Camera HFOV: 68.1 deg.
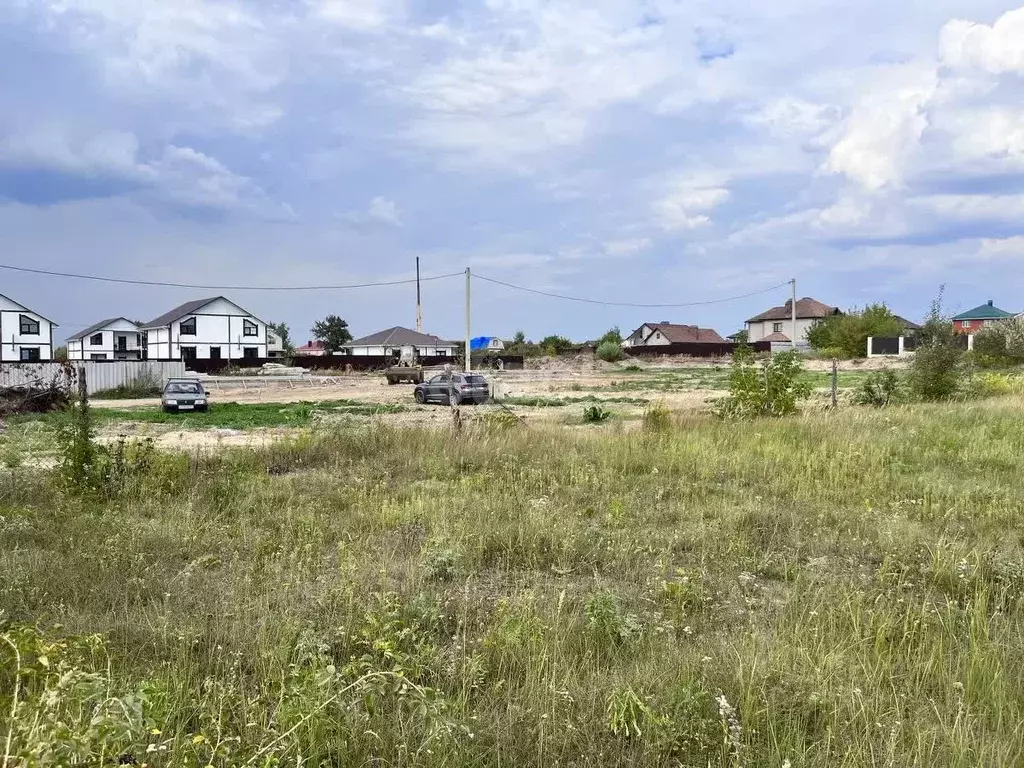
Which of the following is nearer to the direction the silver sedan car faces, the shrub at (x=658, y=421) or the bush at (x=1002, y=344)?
the shrub

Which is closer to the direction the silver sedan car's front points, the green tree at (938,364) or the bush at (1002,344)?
the green tree

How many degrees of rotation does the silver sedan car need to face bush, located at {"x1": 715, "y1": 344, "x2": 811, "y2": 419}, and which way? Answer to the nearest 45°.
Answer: approximately 45° to its left

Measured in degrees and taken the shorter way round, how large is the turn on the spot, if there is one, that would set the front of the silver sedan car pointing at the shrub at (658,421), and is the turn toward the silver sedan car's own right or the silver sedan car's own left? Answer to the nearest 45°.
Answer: approximately 45° to the silver sedan car's own left

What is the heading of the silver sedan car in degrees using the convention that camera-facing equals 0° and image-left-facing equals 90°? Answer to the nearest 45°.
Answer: approximately 0°

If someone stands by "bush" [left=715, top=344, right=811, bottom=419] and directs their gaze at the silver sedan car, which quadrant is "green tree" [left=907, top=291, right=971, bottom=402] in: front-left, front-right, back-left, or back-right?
back-right

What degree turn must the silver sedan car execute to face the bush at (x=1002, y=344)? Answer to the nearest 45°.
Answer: approximately 90° to its left

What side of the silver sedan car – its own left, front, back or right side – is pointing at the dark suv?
left

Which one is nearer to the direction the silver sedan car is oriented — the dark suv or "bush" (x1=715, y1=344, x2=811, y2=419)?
the bush

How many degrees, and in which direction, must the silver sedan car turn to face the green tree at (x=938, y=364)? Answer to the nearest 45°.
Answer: approximately 45° to its left
